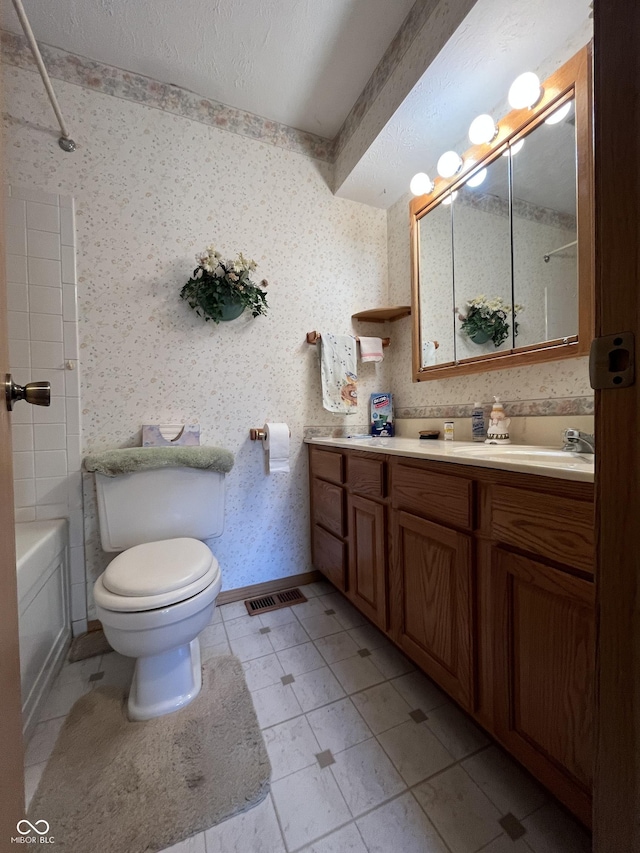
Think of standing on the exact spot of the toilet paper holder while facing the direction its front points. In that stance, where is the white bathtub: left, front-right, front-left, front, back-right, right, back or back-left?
front-right

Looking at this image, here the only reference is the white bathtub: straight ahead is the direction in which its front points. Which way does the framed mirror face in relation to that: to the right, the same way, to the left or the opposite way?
the opposite way

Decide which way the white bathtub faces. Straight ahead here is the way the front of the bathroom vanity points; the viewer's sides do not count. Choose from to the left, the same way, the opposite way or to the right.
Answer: the opposite way

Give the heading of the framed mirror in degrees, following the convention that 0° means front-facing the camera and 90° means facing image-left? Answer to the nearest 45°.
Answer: approximately 45°

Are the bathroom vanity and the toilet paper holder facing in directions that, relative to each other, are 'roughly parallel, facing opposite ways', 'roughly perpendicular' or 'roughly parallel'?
roughly perpendicular

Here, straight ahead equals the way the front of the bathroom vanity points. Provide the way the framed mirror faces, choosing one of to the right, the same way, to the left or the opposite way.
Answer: the same way

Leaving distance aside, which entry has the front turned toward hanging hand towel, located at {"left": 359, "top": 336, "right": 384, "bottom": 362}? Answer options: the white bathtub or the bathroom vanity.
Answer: the white bathtub

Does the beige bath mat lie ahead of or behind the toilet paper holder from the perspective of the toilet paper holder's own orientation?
ahead

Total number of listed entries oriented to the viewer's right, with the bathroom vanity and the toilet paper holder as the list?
0

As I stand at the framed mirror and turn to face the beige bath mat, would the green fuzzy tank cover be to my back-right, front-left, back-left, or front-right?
front-right

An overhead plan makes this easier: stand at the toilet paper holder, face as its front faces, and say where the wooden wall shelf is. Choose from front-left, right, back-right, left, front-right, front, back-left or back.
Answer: left

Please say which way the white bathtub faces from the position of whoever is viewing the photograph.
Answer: facing to the right of the viewer

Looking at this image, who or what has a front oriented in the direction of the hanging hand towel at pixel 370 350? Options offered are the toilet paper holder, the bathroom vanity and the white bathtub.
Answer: the white bathtub

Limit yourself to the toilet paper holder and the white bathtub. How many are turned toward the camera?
1

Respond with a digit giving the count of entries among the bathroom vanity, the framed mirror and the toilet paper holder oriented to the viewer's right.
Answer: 0

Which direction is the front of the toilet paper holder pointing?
toward the camera
